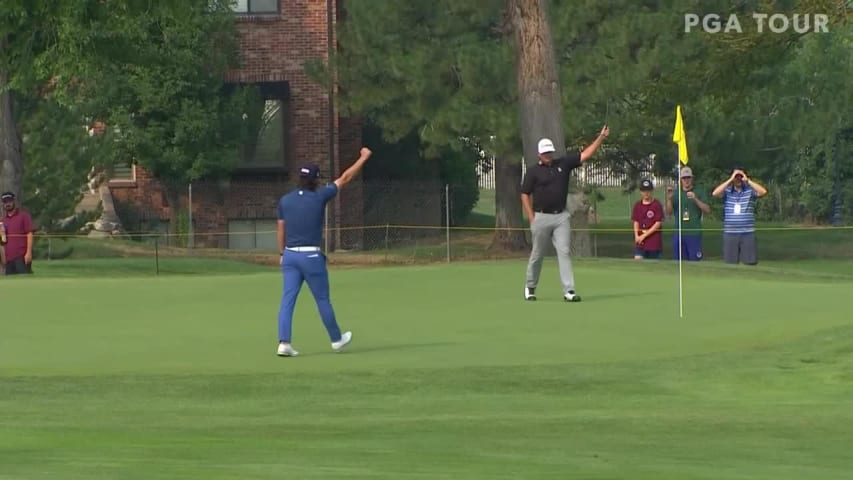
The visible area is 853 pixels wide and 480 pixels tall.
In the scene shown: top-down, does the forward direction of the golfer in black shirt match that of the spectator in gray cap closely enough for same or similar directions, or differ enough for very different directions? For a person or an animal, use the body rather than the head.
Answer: same or similar directions

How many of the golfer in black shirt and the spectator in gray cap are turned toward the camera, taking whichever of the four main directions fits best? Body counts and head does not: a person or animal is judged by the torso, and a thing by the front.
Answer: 2

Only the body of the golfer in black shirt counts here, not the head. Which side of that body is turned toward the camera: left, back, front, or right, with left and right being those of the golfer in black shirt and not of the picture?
front

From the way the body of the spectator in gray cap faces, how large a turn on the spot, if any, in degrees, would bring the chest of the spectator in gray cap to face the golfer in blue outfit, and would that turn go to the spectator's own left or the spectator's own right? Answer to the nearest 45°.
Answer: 0° — they already face them

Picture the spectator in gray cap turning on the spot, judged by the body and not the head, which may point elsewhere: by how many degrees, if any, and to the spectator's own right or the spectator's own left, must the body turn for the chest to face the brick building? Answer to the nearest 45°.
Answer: approximately 135° to the spectator's own right

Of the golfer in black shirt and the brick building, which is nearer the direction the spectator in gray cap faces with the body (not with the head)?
the golfer in black shirt

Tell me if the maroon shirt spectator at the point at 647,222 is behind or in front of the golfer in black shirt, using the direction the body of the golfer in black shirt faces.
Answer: behind

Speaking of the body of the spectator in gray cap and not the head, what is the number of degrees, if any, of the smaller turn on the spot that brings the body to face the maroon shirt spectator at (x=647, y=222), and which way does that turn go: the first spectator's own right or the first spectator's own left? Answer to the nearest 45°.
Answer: approximately 45° to the first spectator's own right

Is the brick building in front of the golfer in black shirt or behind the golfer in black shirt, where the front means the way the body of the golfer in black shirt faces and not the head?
behind

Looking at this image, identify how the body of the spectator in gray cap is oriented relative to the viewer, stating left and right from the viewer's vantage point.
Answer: facing the viewer
